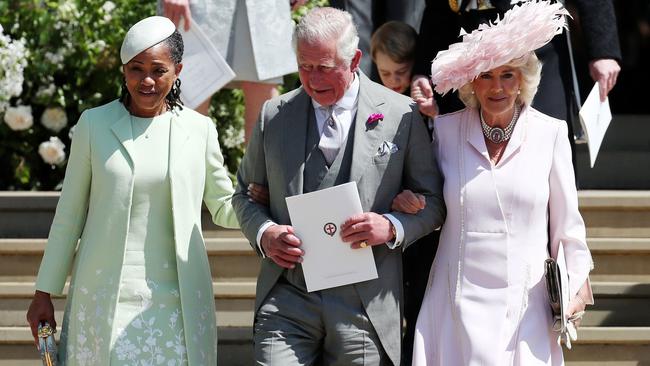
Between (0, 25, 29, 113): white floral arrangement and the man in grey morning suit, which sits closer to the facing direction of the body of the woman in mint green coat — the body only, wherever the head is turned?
the man in grey morning suit

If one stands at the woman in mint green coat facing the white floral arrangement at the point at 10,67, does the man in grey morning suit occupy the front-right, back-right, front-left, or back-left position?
back-right

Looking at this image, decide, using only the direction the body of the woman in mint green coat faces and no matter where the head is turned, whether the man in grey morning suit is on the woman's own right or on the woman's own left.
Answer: on the woman's own left

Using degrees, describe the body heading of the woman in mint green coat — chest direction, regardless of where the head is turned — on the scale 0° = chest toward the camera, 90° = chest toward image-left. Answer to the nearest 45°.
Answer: approximately 0°

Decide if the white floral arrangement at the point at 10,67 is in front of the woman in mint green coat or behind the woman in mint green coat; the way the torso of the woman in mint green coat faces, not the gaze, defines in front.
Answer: behind
